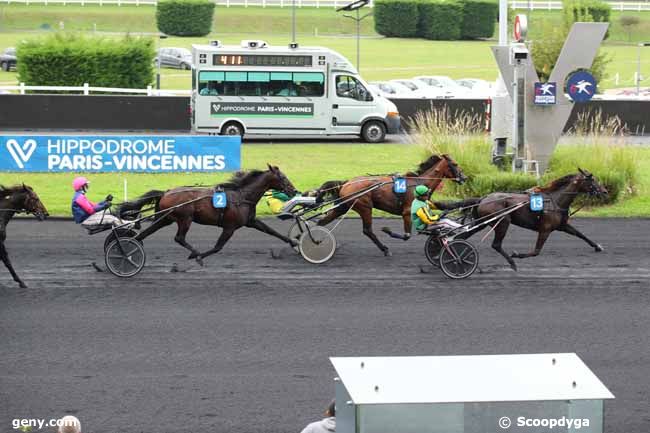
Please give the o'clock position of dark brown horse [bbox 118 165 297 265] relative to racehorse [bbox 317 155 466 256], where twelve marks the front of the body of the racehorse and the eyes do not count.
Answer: The dark brown horse is roughly at 5 o'clock from the racehorse.

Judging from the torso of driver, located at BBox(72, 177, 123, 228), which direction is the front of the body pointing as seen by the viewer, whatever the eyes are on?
to the viewer's right

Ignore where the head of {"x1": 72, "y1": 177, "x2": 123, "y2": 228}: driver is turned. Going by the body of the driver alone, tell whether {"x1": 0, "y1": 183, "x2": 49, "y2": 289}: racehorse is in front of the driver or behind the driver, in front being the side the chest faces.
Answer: behind

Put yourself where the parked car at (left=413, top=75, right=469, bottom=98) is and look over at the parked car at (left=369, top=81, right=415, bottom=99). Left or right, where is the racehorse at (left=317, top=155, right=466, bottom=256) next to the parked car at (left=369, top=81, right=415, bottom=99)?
left

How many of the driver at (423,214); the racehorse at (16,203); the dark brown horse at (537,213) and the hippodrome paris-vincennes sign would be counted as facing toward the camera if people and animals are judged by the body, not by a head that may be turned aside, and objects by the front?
1

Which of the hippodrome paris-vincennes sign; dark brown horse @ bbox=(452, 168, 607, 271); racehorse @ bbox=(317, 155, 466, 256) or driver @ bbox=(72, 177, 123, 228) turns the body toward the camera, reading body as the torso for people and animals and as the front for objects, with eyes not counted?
the hippodrome paris-vincennes sign

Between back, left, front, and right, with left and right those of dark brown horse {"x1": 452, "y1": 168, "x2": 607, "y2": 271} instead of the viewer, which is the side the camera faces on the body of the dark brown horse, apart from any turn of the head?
right

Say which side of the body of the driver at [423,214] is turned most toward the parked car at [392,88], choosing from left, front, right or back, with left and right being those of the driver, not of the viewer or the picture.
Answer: left

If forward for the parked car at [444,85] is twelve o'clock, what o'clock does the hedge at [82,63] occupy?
The hedge is roughly at 3 o'clock from the parked car.

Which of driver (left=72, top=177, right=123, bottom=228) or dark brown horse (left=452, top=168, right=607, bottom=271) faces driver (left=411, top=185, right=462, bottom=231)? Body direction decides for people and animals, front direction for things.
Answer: driver (left=72, top=177, right=123, bottom=228)

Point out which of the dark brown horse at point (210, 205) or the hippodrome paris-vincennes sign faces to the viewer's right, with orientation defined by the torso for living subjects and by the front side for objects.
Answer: the dark brown horse

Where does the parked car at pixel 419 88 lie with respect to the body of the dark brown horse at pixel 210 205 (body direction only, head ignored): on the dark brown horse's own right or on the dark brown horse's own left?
on the dark brown horse's own left

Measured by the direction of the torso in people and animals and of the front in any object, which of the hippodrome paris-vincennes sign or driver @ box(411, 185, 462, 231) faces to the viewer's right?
the driver

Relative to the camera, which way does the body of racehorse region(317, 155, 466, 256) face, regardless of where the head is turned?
to the viewer's right

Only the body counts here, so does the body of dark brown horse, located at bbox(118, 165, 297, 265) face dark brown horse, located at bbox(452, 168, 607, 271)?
yes
